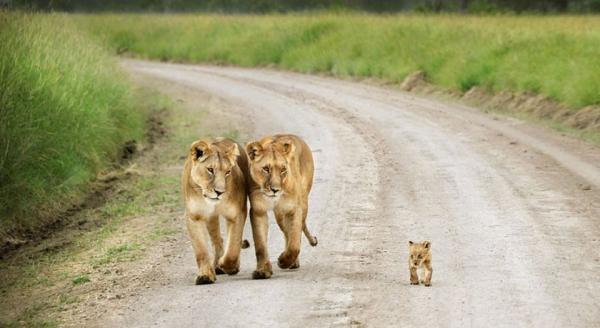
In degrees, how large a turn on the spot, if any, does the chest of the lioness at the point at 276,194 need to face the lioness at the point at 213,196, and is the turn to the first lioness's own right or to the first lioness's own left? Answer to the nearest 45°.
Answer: approximately 90° to the first lioness's own right

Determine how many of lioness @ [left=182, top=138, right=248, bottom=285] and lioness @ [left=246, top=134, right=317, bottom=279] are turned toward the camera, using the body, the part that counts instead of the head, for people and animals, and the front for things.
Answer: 2

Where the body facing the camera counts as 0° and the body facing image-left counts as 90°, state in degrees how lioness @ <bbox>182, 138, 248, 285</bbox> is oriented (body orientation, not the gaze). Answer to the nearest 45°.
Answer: approximately 0°

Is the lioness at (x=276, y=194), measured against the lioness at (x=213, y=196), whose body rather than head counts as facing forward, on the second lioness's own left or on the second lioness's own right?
on the second lioness's own left

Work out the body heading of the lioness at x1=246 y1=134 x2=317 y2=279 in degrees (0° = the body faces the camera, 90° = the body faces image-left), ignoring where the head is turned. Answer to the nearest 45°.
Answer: approximately 0°

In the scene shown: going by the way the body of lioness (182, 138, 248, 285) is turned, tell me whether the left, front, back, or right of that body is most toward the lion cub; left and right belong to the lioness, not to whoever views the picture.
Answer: left
